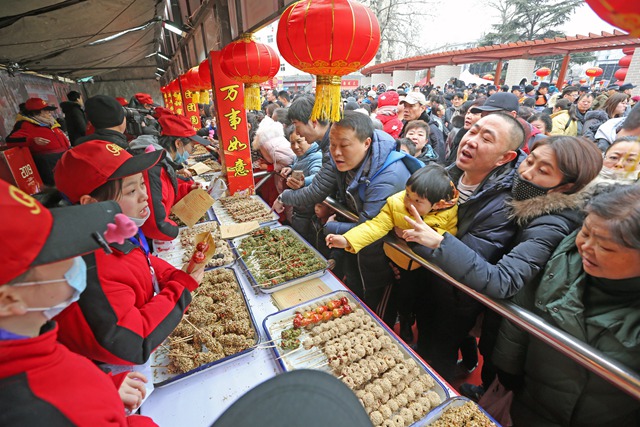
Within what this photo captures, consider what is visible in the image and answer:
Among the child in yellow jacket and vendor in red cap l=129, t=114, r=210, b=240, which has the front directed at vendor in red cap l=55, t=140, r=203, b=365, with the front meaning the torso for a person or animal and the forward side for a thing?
the child in yellow jacket

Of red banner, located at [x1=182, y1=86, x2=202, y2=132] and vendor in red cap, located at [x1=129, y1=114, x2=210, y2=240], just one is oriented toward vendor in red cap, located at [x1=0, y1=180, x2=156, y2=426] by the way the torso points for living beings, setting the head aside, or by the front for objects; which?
the red banner

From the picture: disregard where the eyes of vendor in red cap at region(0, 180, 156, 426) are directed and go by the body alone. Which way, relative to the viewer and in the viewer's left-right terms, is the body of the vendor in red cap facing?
facing to the right of the viewer

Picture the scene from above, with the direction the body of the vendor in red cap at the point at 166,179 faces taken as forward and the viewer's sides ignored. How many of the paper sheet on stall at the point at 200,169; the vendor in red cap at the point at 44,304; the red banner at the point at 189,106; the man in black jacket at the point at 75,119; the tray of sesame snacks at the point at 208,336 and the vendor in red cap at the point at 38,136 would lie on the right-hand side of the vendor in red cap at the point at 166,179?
2

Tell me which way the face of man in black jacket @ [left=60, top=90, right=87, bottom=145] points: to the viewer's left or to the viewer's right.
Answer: to the viewer's right

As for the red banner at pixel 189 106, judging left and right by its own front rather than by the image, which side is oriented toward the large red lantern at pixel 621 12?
front

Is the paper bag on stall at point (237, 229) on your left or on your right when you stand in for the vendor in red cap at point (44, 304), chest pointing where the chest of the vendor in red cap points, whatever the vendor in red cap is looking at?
on your left

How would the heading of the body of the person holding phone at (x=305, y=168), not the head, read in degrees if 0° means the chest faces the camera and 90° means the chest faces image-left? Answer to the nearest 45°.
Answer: approximately 45°

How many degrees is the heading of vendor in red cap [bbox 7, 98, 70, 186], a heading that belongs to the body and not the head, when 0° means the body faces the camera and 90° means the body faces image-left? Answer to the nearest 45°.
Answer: approximately 315°

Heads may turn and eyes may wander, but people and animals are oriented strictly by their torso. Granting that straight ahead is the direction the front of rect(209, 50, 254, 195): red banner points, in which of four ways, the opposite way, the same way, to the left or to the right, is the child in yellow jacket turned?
to the right

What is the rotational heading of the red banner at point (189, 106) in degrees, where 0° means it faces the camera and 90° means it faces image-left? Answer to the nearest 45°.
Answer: approximately 0°

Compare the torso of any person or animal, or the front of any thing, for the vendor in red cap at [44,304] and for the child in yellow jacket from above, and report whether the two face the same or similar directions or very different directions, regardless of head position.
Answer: very different directions
